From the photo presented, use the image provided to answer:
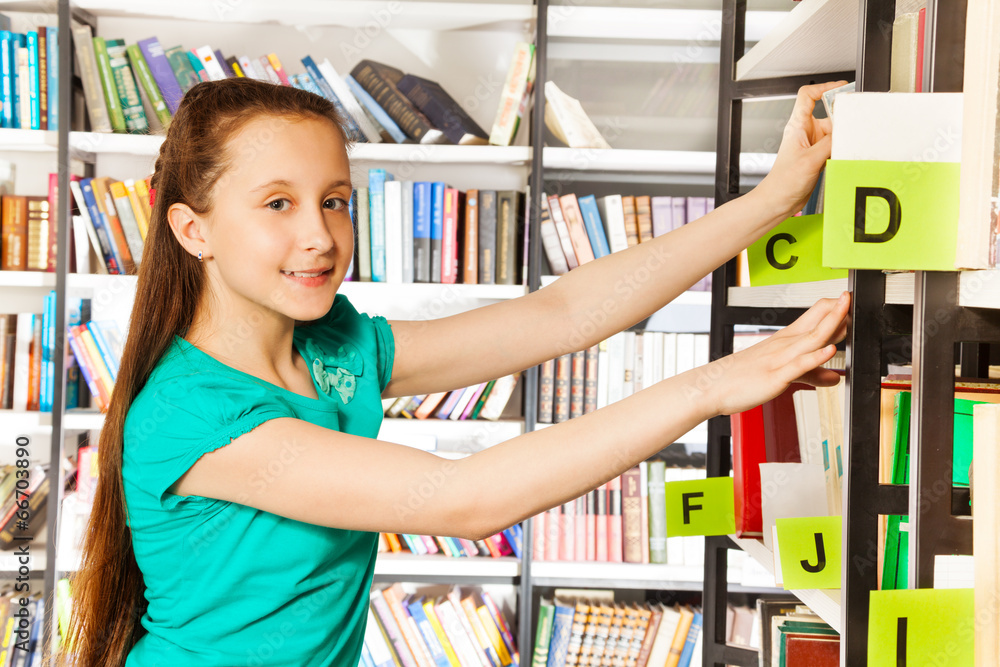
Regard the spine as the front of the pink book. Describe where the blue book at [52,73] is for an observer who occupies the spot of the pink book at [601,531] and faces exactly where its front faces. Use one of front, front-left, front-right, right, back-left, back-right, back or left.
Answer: right

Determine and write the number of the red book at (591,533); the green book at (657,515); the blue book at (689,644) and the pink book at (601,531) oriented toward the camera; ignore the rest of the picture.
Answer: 4

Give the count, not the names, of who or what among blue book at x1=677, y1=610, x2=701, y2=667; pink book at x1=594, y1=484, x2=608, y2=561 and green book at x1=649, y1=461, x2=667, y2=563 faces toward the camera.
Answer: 3

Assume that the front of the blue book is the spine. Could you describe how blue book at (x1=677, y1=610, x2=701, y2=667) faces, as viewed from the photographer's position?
facing the viewer

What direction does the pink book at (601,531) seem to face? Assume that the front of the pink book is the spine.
toward the camera

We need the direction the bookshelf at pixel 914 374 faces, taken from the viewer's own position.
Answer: facing the viewer and to the left of the viewer

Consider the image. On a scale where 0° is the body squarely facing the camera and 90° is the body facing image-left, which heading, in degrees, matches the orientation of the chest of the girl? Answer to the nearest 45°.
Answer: approximately 315°
